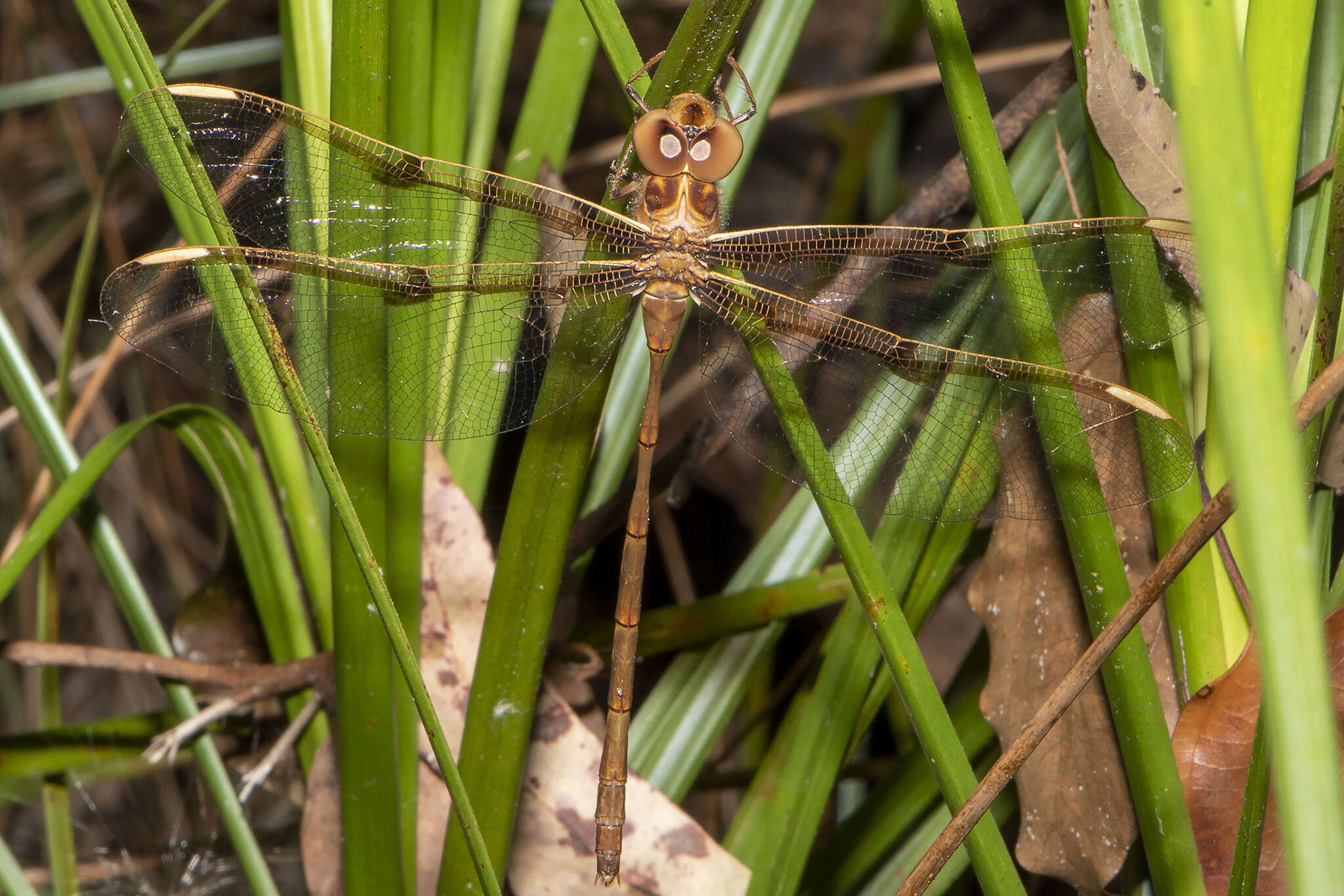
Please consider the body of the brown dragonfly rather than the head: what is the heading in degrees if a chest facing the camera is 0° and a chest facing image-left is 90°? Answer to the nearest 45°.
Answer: approximately 180°
